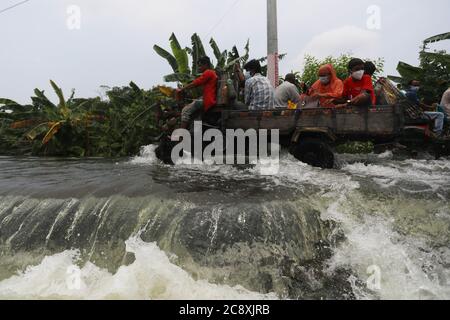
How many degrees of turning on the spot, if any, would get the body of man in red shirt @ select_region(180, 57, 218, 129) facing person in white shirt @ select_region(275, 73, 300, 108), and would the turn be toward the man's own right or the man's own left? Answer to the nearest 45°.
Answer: approximately 180°

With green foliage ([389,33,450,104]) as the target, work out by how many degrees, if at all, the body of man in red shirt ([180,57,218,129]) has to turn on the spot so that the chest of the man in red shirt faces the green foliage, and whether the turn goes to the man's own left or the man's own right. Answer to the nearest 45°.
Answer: approximately 135° to the man's own right

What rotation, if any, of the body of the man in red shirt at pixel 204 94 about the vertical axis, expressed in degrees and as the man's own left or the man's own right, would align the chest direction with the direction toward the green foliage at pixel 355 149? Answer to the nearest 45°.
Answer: approximately 135° to the man's own right

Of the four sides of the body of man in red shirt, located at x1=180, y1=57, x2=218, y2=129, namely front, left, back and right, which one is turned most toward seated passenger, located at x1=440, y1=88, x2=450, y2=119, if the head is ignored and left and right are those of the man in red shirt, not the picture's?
back

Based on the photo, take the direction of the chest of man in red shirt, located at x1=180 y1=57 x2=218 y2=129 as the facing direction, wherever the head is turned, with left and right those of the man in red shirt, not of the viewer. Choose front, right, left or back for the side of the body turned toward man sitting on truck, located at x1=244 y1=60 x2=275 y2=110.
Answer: back

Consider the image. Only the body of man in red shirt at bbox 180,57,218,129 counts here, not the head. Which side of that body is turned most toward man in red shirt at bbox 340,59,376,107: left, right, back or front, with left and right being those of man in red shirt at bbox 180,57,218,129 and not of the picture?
back

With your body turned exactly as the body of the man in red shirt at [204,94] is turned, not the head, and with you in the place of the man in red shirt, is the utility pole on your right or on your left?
on your right

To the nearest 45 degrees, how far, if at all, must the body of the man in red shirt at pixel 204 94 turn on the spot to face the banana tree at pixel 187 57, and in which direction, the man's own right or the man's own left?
approximately 90° to the man's own right

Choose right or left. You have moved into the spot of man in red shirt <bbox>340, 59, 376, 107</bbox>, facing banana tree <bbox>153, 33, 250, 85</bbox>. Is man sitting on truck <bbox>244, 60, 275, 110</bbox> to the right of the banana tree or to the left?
left

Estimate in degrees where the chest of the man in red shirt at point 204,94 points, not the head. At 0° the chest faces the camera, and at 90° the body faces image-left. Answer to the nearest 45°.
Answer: approximately 90°

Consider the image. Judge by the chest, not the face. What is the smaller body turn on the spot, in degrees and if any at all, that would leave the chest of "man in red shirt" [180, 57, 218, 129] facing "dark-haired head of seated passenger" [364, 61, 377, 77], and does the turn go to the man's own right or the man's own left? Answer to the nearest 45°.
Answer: approximately 180°
